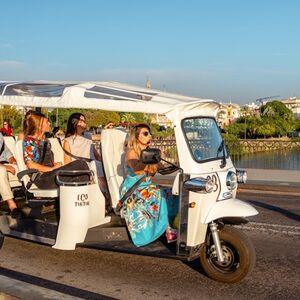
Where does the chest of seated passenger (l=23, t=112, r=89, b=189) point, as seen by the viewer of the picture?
to the viewer's right

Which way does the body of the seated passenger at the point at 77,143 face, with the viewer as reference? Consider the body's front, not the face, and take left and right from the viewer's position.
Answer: facing to the right of the viewer

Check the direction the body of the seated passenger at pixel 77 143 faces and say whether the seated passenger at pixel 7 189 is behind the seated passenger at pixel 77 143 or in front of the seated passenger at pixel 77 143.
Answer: behind

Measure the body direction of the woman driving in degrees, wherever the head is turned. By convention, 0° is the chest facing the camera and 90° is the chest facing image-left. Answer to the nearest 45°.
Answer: approximately 270°
